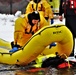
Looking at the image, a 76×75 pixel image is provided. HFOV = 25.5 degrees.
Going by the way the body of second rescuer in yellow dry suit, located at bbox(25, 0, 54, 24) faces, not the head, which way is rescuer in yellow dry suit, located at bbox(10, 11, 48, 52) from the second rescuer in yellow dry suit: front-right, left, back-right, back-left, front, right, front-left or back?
front

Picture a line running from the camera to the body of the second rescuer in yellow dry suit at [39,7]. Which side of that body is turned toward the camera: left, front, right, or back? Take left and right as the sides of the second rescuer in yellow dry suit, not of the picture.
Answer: front
